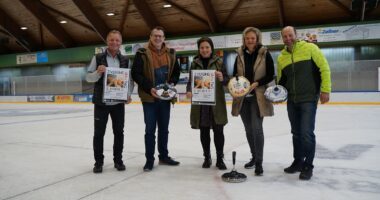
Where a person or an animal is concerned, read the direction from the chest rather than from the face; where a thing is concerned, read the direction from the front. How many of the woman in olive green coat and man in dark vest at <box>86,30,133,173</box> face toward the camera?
2

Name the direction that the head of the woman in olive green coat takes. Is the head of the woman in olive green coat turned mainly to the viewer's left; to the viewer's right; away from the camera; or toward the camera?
toward the camera

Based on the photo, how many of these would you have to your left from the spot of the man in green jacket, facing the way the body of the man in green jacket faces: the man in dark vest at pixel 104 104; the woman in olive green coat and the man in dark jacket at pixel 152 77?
0

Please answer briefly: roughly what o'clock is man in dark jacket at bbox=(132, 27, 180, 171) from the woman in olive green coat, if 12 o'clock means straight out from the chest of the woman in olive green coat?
The man in dark jacket is roughly at 3 o'clock from the woman in olive green coat.

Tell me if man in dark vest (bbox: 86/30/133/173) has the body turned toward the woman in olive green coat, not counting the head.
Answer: no

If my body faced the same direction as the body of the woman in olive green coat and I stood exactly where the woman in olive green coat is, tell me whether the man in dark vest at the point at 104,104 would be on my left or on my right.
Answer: on my right

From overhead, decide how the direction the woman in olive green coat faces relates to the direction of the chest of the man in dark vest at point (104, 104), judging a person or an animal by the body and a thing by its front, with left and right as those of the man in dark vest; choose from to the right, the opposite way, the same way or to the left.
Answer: the same way

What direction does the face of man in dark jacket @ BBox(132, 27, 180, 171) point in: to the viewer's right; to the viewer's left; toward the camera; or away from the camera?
toward the camera

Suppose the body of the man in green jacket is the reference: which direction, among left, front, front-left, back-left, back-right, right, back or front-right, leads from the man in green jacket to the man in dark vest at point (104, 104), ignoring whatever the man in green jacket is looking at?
front-right

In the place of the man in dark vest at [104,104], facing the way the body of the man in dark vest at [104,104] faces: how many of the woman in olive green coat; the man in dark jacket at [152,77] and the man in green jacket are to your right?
0

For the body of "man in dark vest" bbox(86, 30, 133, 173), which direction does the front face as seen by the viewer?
toward the camera

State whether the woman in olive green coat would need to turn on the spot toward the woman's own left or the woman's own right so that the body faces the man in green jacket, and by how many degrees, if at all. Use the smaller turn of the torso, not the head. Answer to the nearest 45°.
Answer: approximately 90° to the woman's own left

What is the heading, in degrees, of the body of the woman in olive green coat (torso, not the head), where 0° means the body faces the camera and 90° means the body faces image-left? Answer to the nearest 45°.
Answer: approximately 0°

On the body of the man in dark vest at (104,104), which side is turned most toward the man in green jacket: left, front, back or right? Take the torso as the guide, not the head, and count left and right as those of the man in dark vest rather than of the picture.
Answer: left

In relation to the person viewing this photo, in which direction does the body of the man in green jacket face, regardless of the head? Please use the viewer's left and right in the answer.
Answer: facing the viewer and to the left of the viewer

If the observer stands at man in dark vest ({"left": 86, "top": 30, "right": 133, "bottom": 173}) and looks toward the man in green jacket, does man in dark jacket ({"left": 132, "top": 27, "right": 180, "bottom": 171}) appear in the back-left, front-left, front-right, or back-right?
front-left
